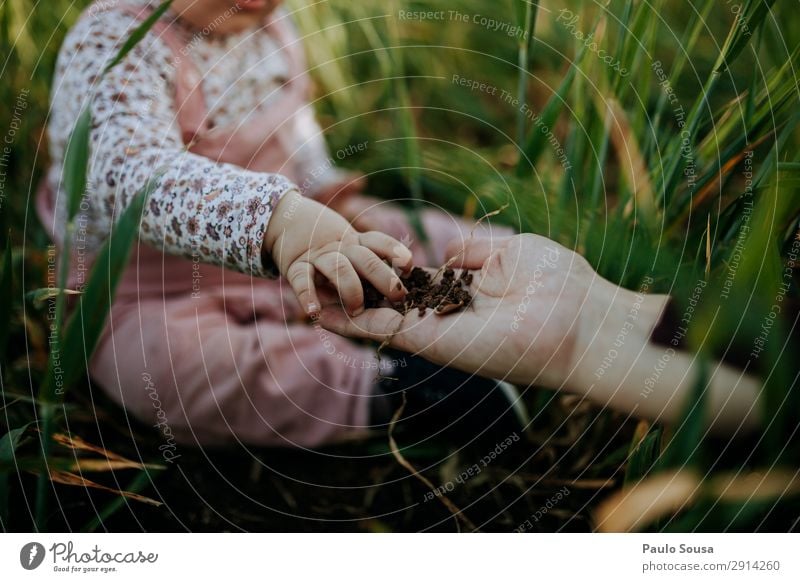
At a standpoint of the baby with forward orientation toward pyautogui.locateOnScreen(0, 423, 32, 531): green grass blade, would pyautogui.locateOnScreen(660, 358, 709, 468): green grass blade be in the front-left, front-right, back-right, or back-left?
back-left

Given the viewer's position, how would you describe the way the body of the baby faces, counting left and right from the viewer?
facing the viewer and to the right of the viewer
